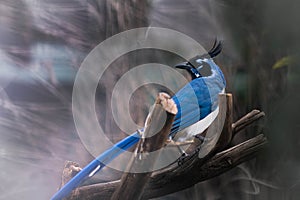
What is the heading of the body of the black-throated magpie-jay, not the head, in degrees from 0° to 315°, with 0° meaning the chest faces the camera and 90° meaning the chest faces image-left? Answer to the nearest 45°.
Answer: approximately 270°

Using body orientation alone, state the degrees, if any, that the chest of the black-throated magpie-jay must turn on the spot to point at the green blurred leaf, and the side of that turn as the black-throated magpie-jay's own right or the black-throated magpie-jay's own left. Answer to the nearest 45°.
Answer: approximately 45° to the black-throated magpie-jay's own left
